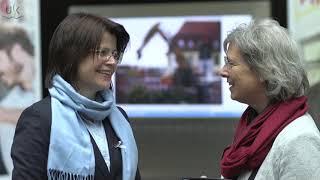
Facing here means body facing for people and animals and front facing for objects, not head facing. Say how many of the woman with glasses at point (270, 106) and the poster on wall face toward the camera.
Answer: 1

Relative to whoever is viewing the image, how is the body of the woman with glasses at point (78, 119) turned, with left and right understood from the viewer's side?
facing the viewer and to the right of the viewer

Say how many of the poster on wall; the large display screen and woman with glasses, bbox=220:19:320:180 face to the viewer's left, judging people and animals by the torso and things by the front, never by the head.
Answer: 1

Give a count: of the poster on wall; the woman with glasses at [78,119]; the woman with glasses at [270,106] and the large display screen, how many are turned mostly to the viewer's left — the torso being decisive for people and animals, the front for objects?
1

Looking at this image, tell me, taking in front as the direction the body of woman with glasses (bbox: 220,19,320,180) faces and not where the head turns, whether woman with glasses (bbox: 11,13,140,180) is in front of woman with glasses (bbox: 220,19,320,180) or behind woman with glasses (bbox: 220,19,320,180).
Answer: in front

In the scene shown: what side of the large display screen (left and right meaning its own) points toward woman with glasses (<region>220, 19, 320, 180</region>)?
front

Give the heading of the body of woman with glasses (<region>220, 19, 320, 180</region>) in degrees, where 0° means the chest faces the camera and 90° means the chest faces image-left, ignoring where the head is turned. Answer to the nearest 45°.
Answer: approximately 90°

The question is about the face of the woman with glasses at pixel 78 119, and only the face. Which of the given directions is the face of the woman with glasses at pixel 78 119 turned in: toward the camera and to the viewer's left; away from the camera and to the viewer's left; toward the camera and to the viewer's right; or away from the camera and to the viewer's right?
toward the camera and to the viewer's right

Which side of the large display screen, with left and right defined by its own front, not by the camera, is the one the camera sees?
front

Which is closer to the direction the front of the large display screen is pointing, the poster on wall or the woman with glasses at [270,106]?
the woman with glasses

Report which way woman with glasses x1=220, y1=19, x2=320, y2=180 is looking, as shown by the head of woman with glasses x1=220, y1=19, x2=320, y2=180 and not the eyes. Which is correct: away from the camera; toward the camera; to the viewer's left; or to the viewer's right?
to the viewer's left

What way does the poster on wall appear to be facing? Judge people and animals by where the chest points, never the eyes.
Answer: toward the camera
